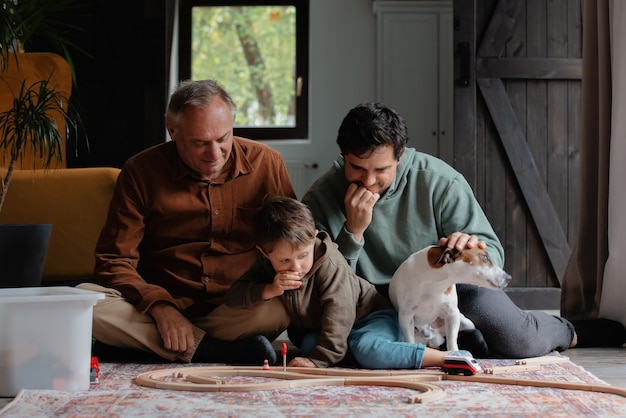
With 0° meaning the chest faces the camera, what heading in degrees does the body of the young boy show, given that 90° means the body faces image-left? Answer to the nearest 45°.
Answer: approximately 45°

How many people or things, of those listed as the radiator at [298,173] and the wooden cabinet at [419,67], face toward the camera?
2

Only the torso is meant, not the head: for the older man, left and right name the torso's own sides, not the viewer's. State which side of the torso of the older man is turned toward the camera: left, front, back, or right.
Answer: front

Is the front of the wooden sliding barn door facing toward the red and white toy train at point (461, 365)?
yes

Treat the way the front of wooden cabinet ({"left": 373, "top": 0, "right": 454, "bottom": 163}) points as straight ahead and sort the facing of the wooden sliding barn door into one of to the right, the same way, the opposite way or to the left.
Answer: the same way

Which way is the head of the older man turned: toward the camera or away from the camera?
toward the camera

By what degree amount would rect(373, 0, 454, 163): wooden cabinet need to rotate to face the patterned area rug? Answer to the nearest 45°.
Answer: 0° — it already faces it

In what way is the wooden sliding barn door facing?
toward the camera

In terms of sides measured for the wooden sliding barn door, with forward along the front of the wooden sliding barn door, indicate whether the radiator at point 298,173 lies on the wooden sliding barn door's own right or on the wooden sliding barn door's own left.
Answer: on the wooden sliding barn door's own right

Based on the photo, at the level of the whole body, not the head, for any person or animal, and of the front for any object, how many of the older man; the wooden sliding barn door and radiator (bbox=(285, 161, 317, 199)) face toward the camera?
3

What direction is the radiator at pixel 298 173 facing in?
toward the camera

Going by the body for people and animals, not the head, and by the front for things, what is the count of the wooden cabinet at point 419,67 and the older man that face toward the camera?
2

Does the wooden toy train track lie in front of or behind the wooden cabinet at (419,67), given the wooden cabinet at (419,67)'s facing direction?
in front

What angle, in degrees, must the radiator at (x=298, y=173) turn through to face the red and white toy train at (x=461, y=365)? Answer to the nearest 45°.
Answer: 0° — it already faces it

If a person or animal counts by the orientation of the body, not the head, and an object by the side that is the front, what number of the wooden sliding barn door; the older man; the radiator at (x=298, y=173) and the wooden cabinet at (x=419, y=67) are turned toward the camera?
4

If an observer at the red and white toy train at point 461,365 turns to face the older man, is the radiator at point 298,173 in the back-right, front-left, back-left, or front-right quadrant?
front-right
